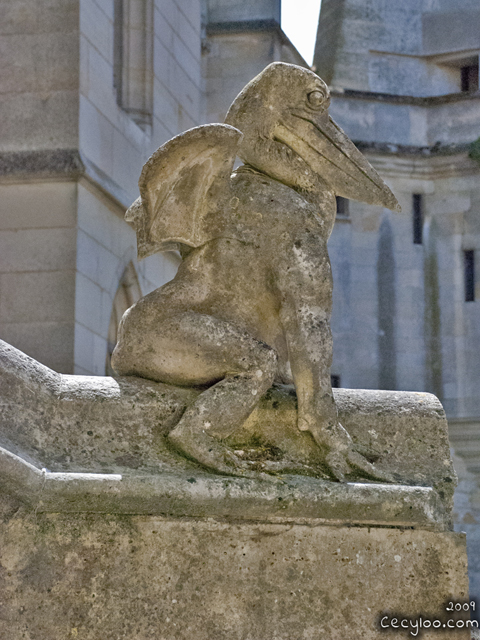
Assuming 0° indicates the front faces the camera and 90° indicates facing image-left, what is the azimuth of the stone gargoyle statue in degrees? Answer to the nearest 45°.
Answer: approximately 270°

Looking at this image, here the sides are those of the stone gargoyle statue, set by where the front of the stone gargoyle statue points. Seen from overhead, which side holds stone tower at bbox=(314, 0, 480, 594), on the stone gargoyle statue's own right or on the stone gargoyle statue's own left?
on the stone gargoyle statue's own left
